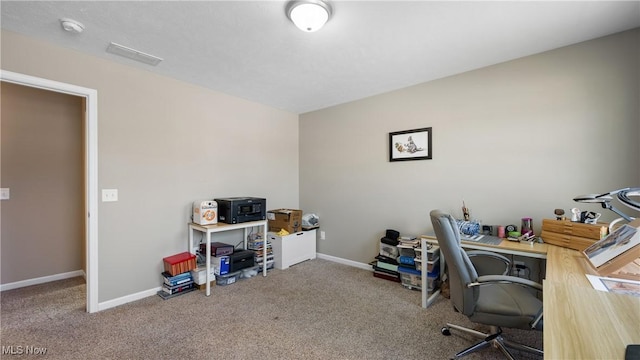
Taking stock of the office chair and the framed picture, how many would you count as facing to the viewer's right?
1

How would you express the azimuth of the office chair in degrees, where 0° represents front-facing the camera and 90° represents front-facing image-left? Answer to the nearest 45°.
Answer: approximately 270°

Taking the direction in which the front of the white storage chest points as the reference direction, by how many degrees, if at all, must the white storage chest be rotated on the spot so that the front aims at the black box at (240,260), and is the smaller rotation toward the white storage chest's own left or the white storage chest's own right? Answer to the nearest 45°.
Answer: approximately 90° to the white storage chest's own right

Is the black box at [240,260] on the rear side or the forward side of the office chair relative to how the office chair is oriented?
on the rear side

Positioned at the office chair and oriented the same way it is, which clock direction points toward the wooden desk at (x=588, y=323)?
The wooden desk is roughly at 2 o'clock from the office chair.

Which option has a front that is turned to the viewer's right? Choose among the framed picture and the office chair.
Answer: the office chair
